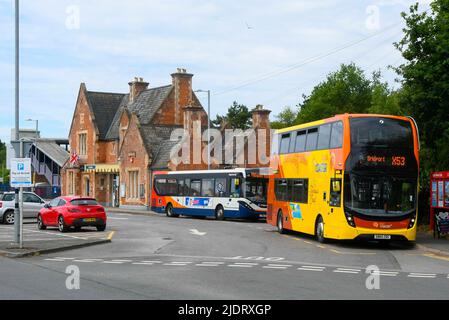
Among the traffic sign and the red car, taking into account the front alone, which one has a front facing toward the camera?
the traffic sign

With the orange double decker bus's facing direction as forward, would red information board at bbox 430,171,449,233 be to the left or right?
on its left

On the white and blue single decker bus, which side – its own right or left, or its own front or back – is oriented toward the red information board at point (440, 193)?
front

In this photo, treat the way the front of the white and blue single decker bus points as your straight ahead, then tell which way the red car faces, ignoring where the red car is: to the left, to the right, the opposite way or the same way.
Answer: the opposite way

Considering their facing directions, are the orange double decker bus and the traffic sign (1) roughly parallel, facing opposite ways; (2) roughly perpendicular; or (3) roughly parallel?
roughly parallel

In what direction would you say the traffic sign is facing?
toward the camera

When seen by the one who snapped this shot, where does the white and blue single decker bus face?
facing the viewer and to the right of the viewer

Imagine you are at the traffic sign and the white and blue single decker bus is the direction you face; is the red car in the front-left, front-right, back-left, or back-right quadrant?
front-left

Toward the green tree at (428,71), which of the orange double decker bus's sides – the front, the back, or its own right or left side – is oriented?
left

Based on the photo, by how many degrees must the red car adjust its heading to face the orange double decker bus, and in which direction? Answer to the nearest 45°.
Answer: approximately 180°

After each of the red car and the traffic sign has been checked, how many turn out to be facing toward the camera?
1

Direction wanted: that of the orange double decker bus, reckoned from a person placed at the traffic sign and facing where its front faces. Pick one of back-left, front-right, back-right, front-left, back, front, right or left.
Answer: left

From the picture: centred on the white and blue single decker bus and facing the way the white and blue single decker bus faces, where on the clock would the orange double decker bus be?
The orange double decker bus is roughly at 1 o'clock from the white and blue single decker bus.

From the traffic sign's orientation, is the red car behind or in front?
behind

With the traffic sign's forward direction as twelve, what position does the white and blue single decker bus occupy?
The white and blue single decker bus is roughly at 7 o'clock from the traffic sign.
